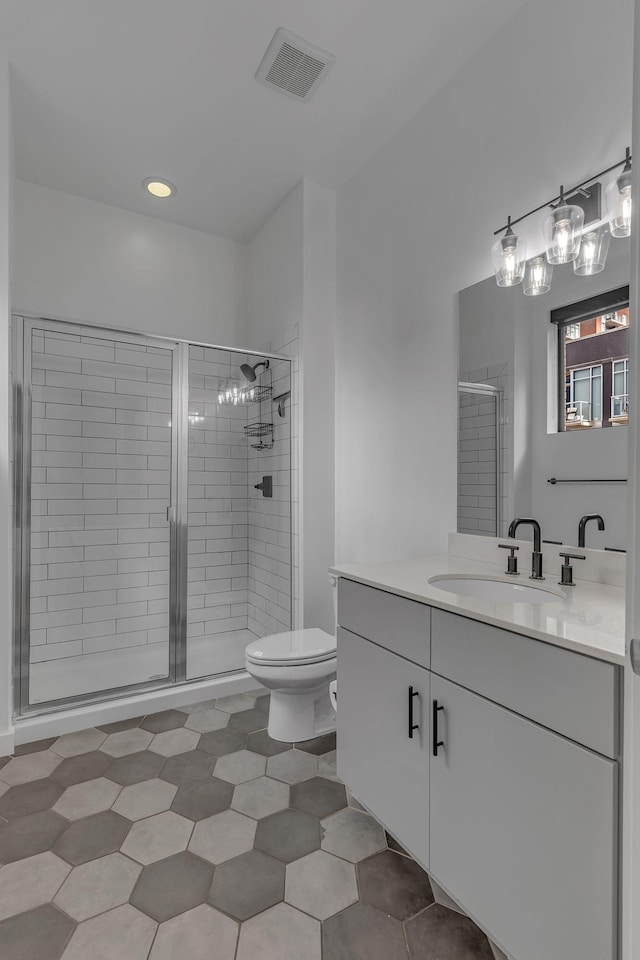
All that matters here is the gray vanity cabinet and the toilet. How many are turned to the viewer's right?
0

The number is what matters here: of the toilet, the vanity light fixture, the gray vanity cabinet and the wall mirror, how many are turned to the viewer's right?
0

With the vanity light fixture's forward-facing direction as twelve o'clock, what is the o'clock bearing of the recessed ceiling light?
The recessed ceiling light is roughly at 2 o'clock from the vanity light fixture.

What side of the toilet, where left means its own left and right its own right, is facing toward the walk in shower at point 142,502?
right

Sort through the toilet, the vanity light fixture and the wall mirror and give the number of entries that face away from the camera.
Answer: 0

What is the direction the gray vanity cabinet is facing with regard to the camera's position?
facing the viewer and to the left of the viewer

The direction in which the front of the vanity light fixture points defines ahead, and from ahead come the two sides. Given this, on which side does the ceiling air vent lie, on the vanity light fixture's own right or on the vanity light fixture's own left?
on the vanity light fixture's own right

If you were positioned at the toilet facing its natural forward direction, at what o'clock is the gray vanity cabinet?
The gray vanity cabinet is roughly at 10 o'clock from the toilet.

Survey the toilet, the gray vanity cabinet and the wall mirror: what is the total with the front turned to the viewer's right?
0
